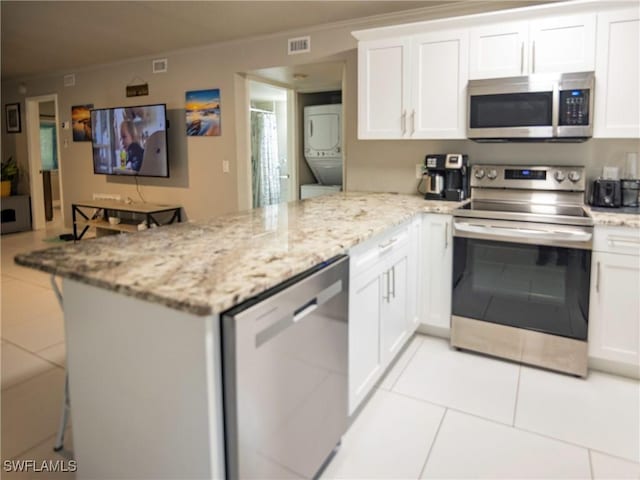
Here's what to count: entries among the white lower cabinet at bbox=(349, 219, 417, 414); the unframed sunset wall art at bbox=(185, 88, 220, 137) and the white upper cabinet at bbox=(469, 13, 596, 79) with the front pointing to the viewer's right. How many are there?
1

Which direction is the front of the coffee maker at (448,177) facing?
toward the camera

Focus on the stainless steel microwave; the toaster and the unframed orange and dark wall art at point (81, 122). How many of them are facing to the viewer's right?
0

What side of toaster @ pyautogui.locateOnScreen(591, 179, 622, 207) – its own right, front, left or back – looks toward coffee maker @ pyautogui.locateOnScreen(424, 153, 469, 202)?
right

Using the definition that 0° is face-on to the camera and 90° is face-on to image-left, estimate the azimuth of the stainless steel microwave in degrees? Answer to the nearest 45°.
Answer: approximately 0°

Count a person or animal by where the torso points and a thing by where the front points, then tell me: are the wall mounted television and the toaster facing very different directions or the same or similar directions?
same or similar directions

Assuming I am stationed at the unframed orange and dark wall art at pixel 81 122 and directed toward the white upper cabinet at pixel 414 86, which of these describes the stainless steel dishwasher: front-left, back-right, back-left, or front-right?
front-right

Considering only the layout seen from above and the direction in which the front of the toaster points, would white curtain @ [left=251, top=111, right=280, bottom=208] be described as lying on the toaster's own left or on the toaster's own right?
on the toaster's own right

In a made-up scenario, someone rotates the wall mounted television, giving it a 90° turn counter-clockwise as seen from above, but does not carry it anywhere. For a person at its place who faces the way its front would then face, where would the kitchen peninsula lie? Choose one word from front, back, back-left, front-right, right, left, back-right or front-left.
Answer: front-right

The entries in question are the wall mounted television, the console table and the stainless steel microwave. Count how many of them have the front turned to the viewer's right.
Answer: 0

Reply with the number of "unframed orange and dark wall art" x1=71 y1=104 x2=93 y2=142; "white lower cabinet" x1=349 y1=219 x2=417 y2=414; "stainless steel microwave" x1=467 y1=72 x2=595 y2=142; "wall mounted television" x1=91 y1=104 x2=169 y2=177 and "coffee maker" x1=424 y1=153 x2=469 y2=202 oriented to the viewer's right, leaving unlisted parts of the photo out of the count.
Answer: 1

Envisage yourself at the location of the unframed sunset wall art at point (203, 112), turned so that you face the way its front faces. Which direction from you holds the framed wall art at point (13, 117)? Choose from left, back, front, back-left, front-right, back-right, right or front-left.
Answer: right

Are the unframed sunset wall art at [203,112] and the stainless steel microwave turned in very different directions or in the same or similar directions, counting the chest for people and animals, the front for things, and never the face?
same or similar directions

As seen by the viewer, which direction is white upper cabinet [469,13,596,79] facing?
toward the camera

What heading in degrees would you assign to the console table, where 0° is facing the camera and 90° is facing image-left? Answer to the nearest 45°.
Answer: approximately 45°

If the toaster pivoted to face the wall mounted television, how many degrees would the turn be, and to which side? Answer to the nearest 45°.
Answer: approximately 90° to its right

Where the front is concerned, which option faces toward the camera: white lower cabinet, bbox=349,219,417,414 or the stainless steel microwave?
the stainless steel microwave
